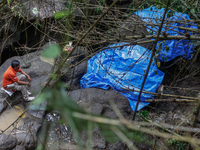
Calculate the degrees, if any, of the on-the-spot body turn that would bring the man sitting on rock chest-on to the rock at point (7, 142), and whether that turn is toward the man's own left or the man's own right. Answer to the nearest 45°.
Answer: approximately 90° to the man's own right

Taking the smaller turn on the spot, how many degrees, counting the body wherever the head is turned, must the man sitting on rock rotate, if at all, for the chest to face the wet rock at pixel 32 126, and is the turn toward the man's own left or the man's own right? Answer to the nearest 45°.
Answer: approximately 45° to the man's own right

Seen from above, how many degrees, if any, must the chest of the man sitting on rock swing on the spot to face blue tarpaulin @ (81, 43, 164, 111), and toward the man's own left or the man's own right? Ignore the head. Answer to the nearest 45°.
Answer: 0° — they already face it

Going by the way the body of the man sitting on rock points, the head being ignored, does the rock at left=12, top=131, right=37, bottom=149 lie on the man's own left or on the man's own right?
on the man's own right

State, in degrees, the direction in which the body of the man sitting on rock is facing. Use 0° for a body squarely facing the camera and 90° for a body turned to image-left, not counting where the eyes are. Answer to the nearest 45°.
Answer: approximately 270°

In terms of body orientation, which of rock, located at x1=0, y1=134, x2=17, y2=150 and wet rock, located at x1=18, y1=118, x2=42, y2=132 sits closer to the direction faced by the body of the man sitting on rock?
the wet rock
